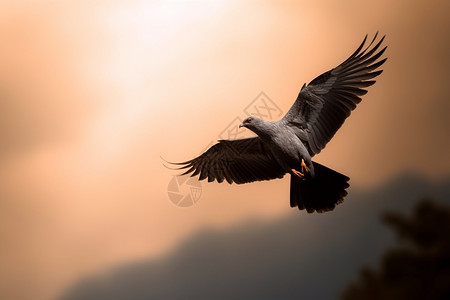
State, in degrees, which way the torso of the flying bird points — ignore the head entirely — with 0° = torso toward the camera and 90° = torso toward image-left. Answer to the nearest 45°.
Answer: approximately 45°
